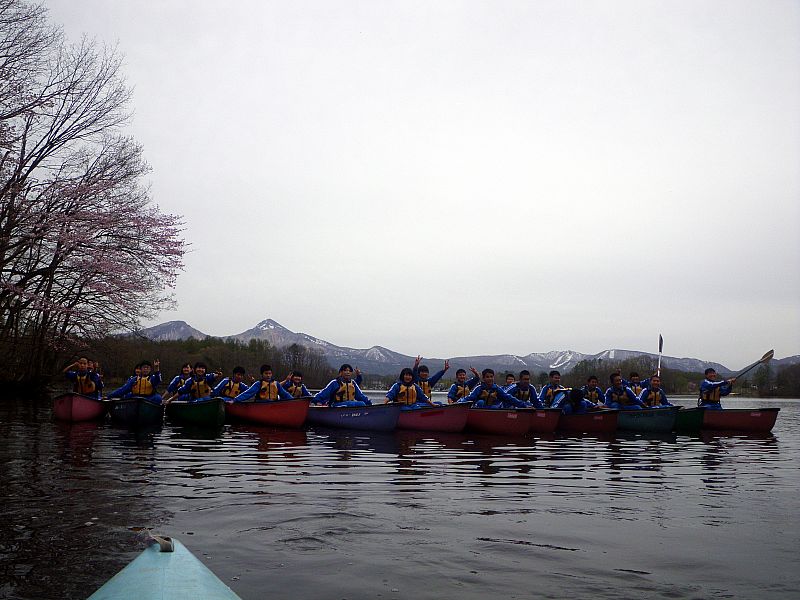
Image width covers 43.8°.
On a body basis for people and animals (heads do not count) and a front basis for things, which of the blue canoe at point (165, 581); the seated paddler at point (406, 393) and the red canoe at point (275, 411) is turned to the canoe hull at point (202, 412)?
the blue canoe

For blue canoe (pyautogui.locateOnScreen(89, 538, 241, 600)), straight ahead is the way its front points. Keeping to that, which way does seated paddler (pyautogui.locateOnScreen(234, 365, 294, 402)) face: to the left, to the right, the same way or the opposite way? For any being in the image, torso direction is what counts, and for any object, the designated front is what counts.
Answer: the opposite way

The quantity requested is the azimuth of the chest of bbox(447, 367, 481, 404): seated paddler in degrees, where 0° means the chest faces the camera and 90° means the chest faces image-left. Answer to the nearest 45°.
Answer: approximately 0°

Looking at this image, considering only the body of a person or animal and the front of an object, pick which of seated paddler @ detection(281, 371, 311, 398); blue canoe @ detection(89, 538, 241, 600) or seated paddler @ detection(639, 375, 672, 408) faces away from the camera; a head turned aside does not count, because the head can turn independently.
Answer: the blue canoe

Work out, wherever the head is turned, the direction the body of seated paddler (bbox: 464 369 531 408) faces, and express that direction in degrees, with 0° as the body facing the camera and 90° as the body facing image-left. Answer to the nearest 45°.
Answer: approximately 0°

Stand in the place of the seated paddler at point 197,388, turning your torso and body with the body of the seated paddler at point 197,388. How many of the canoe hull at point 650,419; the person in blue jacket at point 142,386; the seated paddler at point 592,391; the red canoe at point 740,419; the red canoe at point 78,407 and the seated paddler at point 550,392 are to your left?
4

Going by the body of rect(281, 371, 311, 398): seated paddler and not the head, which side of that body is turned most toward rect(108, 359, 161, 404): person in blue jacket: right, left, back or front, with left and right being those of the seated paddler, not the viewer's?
right

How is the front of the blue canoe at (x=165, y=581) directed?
away from the camera

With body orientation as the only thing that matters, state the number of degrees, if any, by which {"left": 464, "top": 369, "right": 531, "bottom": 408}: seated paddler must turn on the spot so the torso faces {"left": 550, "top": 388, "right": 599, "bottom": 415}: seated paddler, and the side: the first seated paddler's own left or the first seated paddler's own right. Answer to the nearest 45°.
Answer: approximately 135° to the first seated paddler's own left
